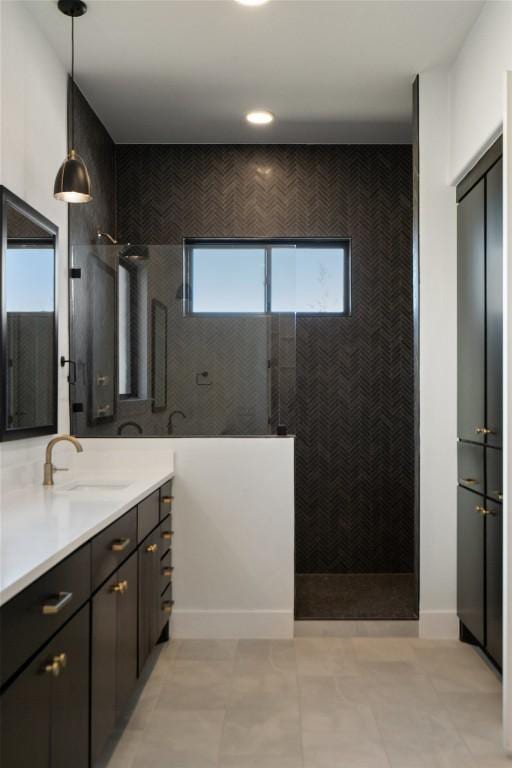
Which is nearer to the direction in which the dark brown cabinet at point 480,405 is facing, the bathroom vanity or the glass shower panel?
the glass shower panel

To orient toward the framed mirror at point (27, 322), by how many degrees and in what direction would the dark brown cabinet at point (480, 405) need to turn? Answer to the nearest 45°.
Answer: approximately 45° to its left

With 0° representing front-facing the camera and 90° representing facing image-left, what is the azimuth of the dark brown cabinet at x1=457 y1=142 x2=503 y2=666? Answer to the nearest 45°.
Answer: approximately 90°

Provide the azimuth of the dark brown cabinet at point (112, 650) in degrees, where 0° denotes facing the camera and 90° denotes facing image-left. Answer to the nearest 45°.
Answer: approximately 270°

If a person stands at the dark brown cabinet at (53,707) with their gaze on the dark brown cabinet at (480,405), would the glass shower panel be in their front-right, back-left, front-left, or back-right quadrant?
front-left

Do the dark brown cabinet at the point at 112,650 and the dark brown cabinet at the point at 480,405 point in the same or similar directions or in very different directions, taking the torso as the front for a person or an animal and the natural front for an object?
very different directions

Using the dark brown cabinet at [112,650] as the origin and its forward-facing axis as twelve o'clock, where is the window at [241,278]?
The window is roughly at 10 o'clock from the dark brown cabinet.

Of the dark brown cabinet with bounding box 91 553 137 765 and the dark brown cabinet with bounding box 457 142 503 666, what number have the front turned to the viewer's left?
1

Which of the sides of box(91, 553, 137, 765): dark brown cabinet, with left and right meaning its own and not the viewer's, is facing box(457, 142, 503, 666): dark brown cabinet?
front

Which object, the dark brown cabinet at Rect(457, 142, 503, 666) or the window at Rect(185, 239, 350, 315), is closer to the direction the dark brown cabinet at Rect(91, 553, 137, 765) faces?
the dark brown cabinet

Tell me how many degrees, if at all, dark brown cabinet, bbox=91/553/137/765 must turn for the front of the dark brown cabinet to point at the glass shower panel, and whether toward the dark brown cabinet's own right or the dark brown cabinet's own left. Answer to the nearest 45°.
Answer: approximately 90° to the dark brown cabinet's own left

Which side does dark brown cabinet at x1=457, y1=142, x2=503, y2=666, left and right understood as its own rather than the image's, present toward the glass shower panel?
front
